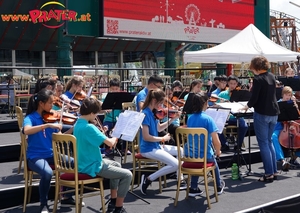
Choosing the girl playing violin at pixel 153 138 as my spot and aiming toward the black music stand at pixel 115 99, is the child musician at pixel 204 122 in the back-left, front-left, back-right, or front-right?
back-right

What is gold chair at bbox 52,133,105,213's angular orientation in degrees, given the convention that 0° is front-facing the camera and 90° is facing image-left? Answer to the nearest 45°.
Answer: approximately 225°

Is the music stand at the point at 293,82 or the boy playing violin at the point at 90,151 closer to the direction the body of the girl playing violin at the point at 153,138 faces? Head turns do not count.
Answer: the music stand

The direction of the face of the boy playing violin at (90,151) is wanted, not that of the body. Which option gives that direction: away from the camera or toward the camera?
away from the camera

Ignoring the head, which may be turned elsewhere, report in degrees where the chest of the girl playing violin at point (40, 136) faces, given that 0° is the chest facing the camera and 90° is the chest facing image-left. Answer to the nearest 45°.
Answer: approximately 315°

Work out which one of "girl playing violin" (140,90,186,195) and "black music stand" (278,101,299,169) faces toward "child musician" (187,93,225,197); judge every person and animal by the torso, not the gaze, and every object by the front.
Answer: the girl playing violin

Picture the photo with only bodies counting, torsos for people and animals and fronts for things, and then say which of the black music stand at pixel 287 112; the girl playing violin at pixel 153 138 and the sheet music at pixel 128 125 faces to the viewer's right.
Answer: the girl playing violin

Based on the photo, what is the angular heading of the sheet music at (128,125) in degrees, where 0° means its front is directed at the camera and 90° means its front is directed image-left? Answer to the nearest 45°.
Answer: approximately 45°

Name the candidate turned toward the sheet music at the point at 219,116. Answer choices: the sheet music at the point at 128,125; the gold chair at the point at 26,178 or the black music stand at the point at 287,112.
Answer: the gold chair

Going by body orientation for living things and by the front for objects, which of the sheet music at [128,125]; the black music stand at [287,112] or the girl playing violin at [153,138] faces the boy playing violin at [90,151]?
the sheet music

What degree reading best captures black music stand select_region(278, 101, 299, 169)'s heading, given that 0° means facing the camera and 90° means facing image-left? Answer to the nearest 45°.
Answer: approximately 180°

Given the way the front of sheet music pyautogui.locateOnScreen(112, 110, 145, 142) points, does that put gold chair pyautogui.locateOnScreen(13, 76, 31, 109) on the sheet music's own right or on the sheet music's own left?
on the sheet music's own right

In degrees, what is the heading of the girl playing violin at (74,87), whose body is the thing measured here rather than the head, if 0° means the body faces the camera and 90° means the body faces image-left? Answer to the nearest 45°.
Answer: approximately 270°
